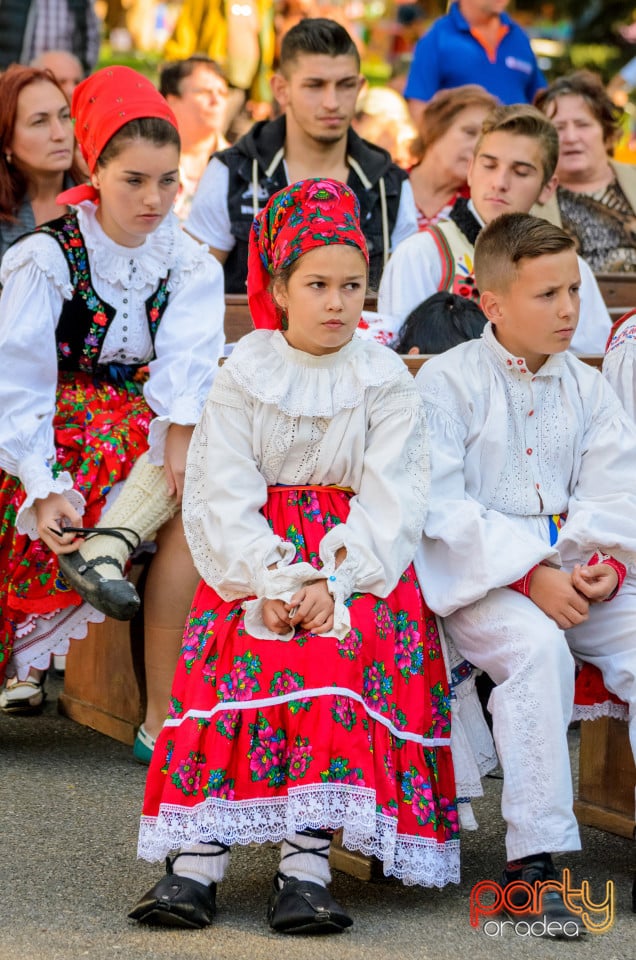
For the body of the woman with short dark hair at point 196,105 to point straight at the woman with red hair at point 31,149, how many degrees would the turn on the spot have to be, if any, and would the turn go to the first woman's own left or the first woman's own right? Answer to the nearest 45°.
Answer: approximately 45° to the first woman's own right

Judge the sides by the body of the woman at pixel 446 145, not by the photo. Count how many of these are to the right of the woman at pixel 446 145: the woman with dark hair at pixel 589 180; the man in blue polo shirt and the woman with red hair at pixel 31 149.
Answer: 1

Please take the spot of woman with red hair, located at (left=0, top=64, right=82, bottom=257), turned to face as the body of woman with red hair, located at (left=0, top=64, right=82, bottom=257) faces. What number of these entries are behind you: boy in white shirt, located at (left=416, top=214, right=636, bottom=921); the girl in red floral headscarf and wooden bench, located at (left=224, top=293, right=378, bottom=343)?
0

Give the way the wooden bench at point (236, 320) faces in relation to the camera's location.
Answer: facing the viewer

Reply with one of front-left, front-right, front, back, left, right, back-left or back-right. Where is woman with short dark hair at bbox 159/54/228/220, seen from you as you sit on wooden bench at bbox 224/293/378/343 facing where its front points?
back

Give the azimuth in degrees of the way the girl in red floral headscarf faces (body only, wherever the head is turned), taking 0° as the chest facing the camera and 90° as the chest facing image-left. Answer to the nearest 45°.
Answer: approximately 0°

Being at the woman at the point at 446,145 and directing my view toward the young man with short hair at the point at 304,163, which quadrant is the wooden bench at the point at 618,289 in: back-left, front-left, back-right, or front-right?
back-left

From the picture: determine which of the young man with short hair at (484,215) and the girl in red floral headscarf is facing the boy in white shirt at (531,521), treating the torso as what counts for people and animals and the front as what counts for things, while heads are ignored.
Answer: the young man with short hair

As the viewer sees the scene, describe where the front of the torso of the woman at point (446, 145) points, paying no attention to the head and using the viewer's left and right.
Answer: facing the viewer and to the right of the viewer

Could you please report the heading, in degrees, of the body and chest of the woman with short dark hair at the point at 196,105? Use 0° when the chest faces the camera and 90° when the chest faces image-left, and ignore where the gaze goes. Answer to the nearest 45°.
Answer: approximately 315°

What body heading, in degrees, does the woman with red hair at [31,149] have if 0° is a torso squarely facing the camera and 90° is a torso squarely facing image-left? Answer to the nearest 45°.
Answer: approximately 315°

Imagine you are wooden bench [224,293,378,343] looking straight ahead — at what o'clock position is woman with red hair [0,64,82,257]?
The woman with red hair is roughly at 3 o'clock from the wooden bench.

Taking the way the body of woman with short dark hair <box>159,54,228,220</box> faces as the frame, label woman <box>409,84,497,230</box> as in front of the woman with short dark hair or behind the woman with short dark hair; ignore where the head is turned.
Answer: in front
